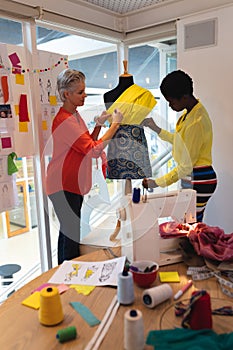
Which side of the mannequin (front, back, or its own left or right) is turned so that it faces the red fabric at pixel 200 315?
front

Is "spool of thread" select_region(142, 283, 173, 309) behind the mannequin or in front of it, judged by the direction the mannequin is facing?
in front

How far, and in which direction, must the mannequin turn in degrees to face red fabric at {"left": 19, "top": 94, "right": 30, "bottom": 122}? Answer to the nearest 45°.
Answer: approximately 135° to its right

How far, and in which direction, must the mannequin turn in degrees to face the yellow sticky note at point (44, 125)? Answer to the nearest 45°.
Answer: approximately 135° to its right

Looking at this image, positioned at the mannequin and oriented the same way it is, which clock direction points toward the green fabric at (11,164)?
The green fabric is roughly at 4 o'clock from the mannequin.

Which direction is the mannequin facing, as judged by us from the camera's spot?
facing the viewer

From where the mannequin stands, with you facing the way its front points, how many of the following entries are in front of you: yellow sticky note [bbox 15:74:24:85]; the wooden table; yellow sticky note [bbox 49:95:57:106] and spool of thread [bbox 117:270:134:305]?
2

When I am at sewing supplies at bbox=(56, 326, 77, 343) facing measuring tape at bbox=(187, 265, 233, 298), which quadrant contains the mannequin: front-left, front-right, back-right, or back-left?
front-left

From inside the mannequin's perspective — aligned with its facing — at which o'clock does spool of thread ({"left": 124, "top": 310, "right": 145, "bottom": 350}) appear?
The spool of thread is roughly at 12 o'clock from the mannequin.

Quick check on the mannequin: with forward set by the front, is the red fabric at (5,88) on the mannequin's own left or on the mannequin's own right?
on the mannequin's own right

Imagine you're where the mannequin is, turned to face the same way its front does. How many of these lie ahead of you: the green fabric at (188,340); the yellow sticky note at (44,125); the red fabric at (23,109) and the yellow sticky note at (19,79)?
1

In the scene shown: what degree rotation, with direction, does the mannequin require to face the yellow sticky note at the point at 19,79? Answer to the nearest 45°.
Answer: approximately 135° to its right

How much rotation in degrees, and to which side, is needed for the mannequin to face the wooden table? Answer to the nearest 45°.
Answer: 0° — it already faces it

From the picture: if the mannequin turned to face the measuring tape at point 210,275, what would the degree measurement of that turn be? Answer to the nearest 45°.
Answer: approximately 45° to its left

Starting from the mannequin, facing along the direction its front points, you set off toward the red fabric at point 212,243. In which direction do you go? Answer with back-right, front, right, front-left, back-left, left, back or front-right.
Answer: front-left

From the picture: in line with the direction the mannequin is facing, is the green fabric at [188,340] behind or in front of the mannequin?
in front

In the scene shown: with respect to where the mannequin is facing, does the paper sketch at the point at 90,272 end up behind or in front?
in front
